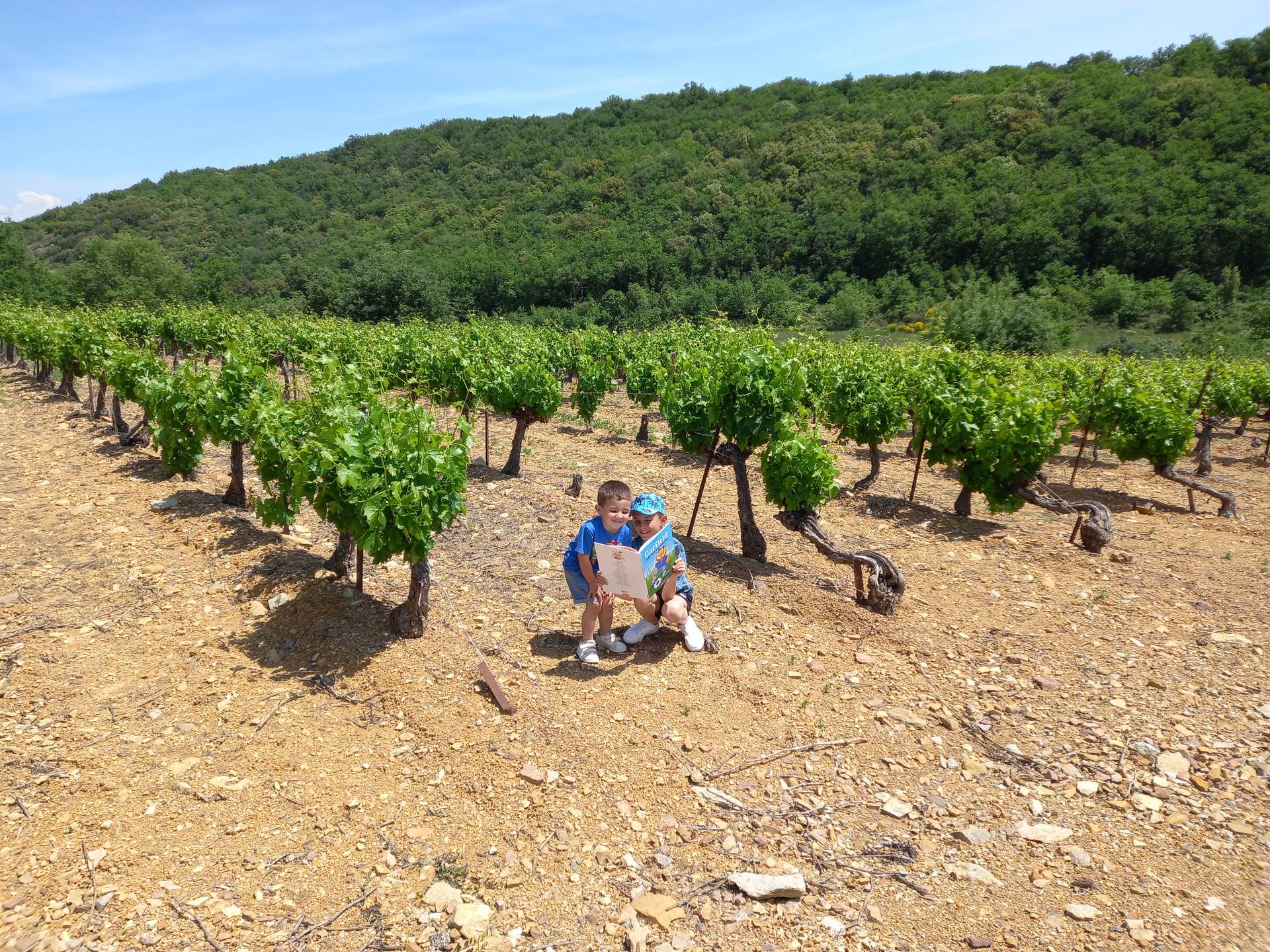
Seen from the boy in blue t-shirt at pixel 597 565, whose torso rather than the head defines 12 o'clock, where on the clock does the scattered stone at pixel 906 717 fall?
The scattered stone is roughly at 11 o'clock from the boy in blue t-shirt.

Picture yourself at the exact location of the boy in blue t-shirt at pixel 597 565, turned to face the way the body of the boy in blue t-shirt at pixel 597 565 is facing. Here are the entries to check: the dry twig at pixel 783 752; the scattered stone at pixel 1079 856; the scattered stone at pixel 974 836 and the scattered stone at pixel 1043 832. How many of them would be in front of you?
4

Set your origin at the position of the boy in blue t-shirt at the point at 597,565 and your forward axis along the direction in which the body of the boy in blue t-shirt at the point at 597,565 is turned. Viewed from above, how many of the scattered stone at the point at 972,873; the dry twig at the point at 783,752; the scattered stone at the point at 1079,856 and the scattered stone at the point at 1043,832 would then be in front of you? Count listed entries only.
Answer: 4

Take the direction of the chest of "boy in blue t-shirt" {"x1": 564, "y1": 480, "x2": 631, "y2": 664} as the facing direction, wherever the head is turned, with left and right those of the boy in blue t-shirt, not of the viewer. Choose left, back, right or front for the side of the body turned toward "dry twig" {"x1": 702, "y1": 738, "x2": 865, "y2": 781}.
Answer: front

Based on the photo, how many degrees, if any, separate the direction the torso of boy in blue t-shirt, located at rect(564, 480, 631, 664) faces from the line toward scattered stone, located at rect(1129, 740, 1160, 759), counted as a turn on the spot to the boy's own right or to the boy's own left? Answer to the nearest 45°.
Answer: approximately 45° to the boy's own left

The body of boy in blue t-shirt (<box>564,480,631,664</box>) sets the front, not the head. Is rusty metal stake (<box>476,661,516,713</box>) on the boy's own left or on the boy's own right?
on the boy's own right

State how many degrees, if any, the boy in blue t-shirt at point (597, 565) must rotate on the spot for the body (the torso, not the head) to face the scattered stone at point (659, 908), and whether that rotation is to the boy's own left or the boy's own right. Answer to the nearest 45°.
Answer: approximately 45° to the boy's own right

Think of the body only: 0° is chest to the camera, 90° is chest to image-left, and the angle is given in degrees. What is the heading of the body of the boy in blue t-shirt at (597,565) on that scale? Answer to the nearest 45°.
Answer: approximately 315°

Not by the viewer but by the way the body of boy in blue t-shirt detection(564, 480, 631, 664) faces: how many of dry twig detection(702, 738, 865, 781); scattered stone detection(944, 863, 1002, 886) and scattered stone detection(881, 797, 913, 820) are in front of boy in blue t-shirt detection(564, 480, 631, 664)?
3

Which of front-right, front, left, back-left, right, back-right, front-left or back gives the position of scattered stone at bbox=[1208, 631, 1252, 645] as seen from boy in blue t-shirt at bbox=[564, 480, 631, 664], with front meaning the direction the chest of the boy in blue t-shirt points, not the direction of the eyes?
front-left
